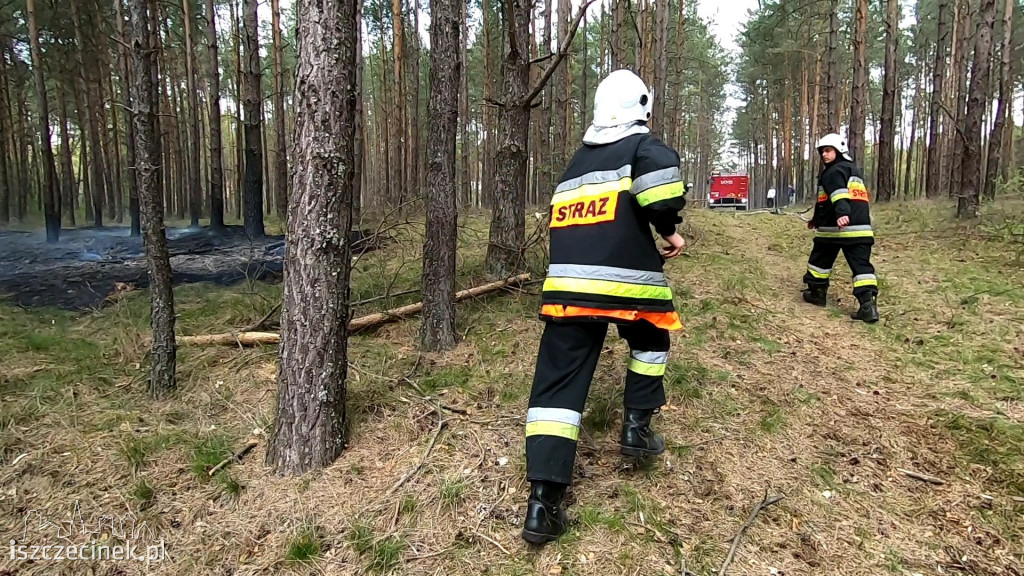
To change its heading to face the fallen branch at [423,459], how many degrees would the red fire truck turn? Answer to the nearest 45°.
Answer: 0° — it already faces it

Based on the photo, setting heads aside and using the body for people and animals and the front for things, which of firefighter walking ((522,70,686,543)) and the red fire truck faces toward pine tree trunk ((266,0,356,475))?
the red fire truck

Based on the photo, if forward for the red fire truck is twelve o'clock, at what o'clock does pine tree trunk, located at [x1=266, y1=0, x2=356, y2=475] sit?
The pine tree trunk is roughly at 12 o'clock from the red fire truck.

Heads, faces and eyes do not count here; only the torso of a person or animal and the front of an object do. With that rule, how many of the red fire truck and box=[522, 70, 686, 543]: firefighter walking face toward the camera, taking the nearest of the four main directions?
1

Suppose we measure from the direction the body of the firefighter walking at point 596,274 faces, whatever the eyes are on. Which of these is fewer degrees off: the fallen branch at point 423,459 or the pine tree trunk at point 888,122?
the pine tree trunk

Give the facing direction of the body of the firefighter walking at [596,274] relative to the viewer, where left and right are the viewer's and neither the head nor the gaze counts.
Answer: facing away from the viewer and to the right of the viewer

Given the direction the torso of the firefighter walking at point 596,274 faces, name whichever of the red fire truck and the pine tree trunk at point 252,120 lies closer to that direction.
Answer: the red fire truck

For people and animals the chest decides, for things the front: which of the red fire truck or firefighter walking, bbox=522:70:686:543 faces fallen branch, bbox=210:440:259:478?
the red fire truck

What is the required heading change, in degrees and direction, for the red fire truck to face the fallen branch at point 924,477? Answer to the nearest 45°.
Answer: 0° — it already faces it

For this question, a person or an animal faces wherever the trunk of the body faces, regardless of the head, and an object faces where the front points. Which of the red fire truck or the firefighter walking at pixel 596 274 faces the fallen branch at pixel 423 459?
the red fire truck

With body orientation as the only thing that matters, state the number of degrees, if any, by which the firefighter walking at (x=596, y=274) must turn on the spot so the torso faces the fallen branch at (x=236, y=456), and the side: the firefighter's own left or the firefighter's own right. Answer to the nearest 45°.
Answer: approximately 135° to the firefighter's own left
